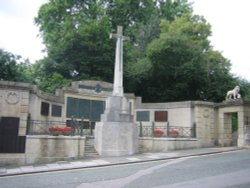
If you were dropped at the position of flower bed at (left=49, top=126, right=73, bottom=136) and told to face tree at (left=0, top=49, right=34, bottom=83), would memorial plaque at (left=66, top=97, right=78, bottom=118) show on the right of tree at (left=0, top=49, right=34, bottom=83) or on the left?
right

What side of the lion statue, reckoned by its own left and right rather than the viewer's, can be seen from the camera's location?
right

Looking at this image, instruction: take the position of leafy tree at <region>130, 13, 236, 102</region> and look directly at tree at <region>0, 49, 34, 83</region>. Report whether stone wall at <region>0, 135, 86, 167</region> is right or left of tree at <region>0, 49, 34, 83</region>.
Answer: left
